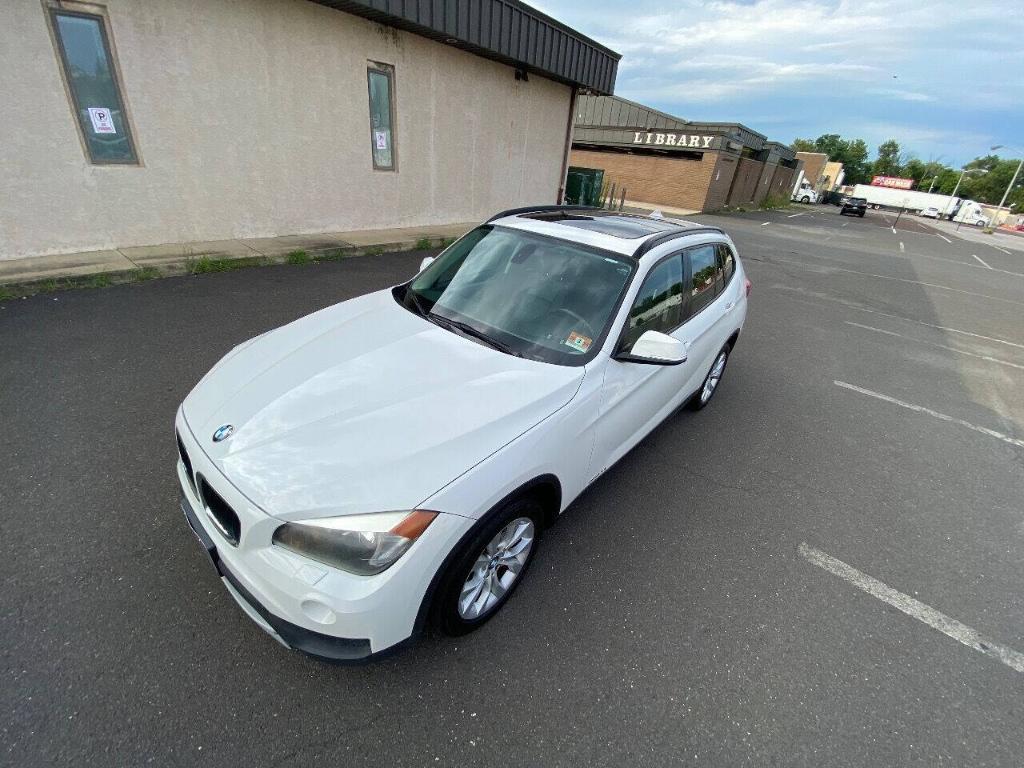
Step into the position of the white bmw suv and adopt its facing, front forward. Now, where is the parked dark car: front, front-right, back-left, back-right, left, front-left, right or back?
back

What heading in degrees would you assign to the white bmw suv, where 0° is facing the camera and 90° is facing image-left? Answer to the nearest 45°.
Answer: approximately 45°
